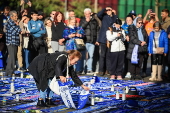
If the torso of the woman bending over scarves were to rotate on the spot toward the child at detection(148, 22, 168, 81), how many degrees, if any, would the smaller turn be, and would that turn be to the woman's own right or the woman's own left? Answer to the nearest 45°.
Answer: approximately 45° to the woman's own left

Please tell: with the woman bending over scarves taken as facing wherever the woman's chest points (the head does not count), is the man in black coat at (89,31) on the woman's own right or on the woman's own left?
on the woman's own left

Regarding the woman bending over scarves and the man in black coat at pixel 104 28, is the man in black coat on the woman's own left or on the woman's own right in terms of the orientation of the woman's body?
on the woman's own left

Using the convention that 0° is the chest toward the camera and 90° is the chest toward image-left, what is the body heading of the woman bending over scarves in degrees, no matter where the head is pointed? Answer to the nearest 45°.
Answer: approximately 270°

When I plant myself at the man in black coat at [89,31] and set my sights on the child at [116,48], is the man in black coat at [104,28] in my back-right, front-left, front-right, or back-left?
front-left

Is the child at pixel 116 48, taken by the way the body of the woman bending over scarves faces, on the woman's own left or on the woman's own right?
on the woman's own left
